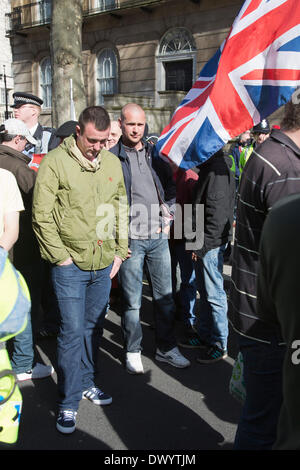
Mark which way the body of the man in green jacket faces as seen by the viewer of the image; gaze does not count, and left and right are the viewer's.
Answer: facing the viewer and to the right of the viewer

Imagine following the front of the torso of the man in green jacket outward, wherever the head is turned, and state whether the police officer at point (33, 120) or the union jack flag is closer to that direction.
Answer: the union jack flag

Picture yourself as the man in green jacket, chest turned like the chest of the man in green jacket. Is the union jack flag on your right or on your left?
on your left

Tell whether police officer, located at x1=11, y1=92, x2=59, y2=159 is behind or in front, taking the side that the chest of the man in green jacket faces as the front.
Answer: behind
